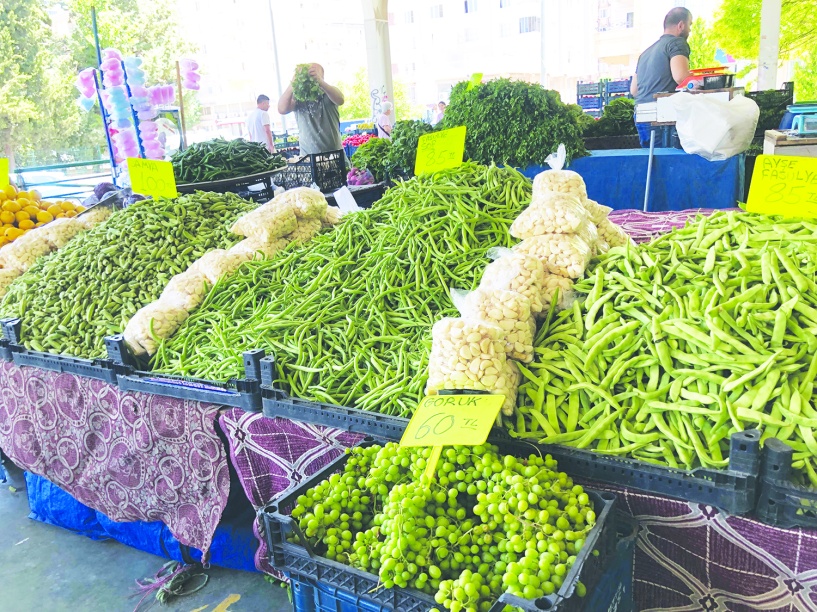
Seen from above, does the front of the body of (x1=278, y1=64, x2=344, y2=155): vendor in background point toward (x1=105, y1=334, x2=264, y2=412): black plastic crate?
yes

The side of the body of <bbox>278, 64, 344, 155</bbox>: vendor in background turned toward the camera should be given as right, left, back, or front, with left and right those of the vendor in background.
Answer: front

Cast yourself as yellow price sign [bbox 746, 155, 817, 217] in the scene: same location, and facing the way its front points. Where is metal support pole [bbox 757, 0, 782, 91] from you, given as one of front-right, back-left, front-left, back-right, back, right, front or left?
back

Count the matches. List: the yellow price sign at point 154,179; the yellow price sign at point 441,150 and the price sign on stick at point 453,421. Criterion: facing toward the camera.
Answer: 3

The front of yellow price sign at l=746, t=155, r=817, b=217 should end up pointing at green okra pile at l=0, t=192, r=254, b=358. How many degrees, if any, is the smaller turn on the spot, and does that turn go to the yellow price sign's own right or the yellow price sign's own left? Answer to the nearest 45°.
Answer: approximately 90° to the yellow price sign's own right

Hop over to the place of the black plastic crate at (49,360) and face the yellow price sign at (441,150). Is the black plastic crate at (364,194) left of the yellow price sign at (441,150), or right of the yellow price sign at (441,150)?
left

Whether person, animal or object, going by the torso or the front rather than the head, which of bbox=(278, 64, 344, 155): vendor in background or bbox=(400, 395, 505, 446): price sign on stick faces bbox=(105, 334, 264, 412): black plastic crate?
the vendor in background

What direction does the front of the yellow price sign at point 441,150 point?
toward the camera

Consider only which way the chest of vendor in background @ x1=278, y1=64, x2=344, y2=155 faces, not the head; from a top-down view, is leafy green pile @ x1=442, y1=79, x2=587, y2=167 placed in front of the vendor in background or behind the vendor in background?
in front

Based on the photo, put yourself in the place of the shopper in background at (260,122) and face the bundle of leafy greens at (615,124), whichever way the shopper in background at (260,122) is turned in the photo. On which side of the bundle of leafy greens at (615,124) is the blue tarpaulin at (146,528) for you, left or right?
right

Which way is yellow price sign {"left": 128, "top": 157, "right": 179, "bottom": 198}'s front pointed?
toward the camera

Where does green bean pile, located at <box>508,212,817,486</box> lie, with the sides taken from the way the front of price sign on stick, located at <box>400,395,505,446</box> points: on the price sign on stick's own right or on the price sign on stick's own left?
on the price sign on stick's own left

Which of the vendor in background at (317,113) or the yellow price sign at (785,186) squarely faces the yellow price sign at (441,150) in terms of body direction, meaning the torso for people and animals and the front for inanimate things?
the vendor in background

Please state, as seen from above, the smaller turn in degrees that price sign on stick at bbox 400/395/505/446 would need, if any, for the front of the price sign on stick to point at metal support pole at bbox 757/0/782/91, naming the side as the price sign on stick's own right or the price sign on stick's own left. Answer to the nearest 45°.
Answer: approximately 135° to the price sign on stick's own left
